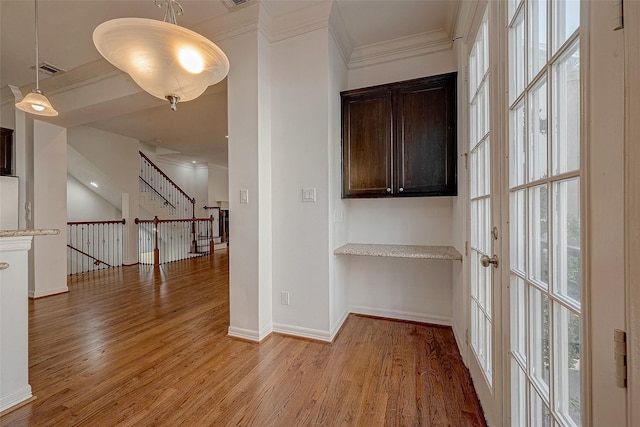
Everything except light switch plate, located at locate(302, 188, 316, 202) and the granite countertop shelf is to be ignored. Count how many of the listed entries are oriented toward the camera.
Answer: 2

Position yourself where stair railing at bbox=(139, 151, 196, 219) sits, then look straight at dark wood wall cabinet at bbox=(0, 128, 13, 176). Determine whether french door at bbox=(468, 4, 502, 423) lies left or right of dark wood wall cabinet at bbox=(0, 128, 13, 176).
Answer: left

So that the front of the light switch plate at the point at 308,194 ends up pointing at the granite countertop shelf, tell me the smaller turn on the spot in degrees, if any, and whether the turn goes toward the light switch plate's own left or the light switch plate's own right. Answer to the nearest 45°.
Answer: approximately 90° to the light switch plate's own left

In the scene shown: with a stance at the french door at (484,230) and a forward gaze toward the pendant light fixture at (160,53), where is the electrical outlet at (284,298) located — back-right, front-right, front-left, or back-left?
front-right

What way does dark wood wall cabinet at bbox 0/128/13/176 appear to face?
toward the camera

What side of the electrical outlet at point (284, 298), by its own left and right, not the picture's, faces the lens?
front

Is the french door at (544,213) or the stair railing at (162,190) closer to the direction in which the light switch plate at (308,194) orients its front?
the french door

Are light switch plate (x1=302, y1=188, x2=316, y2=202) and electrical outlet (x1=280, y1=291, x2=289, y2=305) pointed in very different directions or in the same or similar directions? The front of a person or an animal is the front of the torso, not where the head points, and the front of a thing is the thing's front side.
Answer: same or similar directions

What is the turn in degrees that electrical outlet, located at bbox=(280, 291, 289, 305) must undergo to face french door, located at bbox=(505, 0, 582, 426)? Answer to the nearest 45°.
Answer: approximately 45° to its left

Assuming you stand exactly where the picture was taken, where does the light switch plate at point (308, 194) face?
facing the viewer
